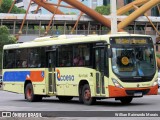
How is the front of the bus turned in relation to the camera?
facing the viewer and to the right of the viewer
